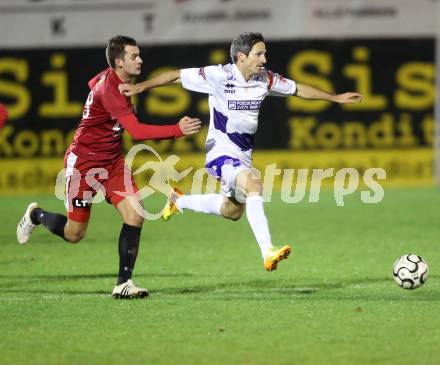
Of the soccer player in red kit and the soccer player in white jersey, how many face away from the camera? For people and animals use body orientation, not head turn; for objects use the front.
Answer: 0

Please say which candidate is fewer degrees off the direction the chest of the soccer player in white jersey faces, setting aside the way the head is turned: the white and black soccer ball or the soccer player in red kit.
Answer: the white and black soccer ball

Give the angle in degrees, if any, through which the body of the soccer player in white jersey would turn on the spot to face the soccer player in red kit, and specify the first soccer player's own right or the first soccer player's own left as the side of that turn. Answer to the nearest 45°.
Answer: approximately 90° to the first soccer player's own right

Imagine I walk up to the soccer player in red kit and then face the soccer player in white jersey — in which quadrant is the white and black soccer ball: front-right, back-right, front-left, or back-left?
front-right

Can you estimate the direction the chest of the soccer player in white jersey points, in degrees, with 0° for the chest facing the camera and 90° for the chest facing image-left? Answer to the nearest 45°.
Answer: approximately 315°

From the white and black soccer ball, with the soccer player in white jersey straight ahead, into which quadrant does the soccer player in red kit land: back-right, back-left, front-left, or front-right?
front-left

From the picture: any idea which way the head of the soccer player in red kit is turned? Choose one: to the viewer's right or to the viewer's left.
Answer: to the viewer's right

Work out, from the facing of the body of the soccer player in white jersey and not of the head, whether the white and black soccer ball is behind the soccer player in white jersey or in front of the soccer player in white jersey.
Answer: in front

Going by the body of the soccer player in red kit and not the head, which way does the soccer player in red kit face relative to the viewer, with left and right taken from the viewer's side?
facing to the right of the viewer

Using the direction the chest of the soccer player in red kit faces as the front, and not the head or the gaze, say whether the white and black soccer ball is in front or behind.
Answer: in front
